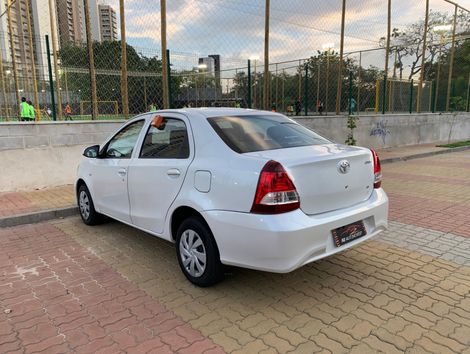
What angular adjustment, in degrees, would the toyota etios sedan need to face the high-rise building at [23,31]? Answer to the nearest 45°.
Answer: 0° — it already faces it

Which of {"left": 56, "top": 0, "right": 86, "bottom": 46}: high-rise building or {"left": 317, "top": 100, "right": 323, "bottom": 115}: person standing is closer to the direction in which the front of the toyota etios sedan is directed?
the high-rise building

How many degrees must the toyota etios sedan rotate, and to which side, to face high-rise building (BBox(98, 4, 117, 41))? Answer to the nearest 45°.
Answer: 0° — it already faces it

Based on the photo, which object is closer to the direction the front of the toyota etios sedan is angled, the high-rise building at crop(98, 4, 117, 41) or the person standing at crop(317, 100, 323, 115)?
the high-rise building

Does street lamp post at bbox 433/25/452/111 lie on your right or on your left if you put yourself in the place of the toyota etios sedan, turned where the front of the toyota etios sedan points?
on your right

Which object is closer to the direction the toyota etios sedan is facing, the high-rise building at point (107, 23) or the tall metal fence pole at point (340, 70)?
the high-rise building

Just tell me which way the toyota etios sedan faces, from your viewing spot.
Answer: facing away from the viewer and to the left of the viewer

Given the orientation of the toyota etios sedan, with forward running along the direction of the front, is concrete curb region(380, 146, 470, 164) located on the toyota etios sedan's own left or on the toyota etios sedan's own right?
on the toyota etios sedan's own right

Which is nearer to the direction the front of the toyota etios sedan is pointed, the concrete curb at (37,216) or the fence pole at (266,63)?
the concrete curb

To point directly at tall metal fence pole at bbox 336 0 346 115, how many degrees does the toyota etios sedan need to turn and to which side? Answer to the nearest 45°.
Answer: approximately 45° to its right

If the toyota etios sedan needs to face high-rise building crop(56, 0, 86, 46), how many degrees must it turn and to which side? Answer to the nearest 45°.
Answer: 0° — it already faces it
